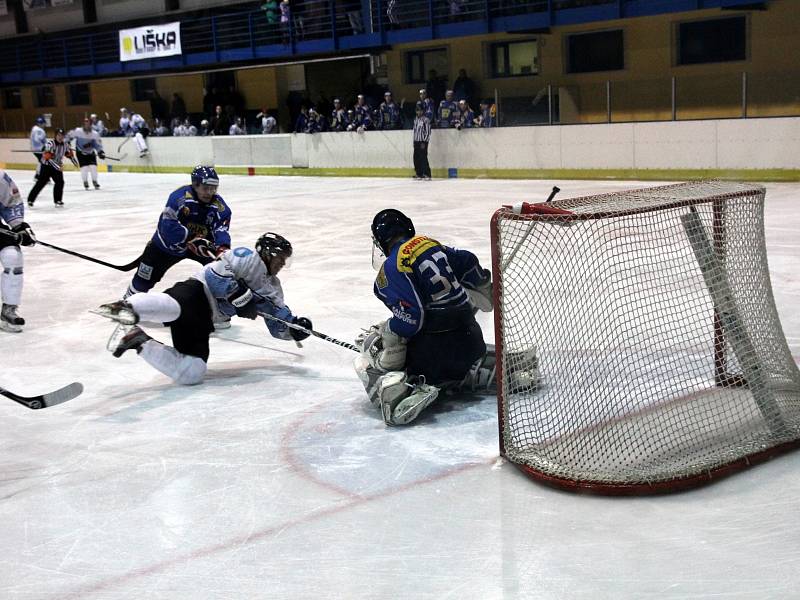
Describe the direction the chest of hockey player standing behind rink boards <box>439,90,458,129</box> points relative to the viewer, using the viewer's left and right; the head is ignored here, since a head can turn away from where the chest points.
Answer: facing the viewer

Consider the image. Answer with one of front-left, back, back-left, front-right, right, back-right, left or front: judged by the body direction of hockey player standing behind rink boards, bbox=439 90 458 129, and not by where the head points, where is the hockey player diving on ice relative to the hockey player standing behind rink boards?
front

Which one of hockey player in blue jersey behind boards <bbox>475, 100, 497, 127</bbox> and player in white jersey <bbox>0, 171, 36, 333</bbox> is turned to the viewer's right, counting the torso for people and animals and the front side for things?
the player in white jersey

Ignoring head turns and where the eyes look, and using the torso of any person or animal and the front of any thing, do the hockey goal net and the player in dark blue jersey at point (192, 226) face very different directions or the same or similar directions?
very different directions

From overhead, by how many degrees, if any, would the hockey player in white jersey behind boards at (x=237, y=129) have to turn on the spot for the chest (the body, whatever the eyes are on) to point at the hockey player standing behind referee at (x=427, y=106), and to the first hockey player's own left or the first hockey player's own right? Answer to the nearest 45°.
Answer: approximately 45° to the first hockey player's own left

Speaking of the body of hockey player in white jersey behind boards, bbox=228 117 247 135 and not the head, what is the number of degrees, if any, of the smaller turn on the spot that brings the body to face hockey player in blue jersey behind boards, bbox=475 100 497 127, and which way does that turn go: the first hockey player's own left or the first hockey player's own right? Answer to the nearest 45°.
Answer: approximately 45° to the first hockey player's own left

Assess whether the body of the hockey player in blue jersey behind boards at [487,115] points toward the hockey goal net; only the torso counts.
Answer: yes

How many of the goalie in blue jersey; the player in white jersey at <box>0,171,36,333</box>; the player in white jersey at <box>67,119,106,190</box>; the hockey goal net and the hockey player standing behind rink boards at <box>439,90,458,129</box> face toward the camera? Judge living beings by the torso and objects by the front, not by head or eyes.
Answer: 2

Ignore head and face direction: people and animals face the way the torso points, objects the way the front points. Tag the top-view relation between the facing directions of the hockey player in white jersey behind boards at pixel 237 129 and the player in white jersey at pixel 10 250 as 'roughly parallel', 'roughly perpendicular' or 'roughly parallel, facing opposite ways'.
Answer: roughly perpendicular

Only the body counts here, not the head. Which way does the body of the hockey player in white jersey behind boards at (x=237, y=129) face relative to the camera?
toward the camera

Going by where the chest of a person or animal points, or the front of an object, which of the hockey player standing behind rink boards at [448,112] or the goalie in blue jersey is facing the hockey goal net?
the hockey player standing behind rink boards

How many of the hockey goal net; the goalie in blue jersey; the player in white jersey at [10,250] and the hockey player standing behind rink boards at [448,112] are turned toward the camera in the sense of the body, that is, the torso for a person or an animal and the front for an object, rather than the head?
1

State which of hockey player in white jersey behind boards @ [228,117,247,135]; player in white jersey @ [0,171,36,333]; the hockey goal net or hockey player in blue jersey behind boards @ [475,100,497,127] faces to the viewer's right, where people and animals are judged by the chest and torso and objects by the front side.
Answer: the player in white jersey @ [0,171,36,333]

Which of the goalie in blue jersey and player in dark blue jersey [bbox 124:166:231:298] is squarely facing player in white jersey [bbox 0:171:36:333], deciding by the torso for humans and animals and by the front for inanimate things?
the goalie in blue jersey

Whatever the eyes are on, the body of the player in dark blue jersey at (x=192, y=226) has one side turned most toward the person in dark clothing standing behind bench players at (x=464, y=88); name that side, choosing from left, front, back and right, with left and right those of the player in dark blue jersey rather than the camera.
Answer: left

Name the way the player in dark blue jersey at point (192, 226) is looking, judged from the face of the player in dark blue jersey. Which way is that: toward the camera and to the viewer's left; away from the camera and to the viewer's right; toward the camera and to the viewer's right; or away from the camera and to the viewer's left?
toward the camera and to the viewer's right

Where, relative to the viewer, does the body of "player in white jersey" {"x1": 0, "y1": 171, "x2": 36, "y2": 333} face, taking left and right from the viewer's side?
facing to the right of the viewer

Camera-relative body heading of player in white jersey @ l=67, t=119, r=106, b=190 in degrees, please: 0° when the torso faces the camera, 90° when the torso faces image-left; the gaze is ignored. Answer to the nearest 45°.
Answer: approximately 0°
